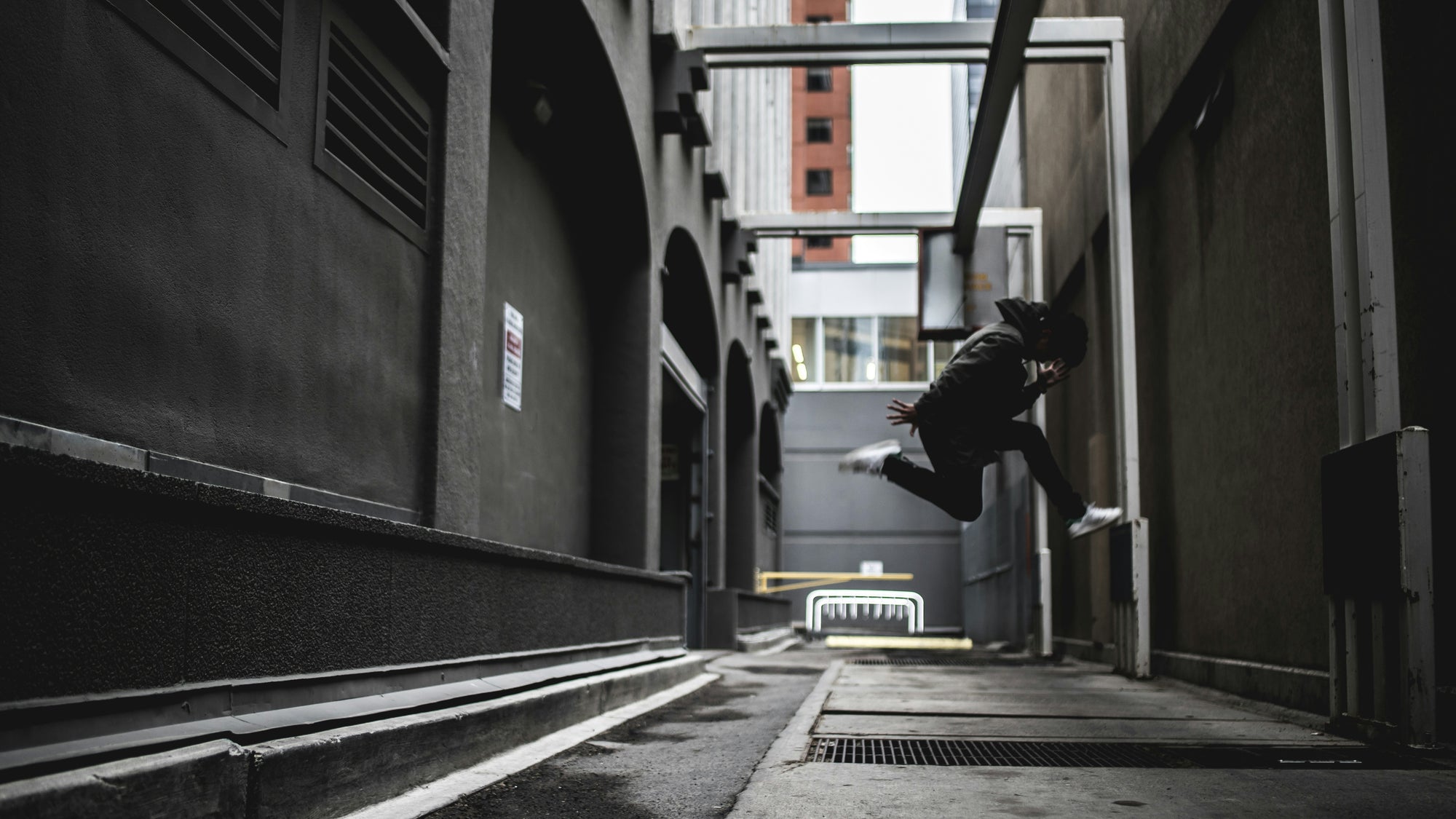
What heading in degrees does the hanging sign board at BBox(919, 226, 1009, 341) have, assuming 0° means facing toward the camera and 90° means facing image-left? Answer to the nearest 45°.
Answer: approximately 0°

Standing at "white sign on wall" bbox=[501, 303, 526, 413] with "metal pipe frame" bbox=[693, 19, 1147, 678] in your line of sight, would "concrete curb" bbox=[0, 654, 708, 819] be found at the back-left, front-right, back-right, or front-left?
back-right

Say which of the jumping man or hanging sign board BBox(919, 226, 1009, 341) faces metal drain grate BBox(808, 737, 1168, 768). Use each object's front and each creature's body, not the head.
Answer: the hanging sign board

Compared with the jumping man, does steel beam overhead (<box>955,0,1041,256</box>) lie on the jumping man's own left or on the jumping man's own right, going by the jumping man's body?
on the jumping man's own left

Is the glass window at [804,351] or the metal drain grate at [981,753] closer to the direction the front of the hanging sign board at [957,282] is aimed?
the metal drain grate

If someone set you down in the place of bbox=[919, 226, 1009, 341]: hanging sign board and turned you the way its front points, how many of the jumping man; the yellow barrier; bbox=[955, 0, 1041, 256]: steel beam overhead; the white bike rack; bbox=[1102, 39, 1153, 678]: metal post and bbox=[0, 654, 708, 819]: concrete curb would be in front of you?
4

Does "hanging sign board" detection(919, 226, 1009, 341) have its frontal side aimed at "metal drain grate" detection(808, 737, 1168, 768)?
yes

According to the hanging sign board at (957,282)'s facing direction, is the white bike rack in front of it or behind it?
behind
